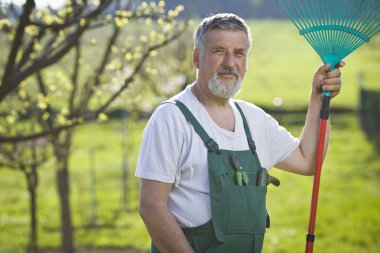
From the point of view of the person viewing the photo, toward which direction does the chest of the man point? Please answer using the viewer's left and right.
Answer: facing the viewer and to the right of the viewer
